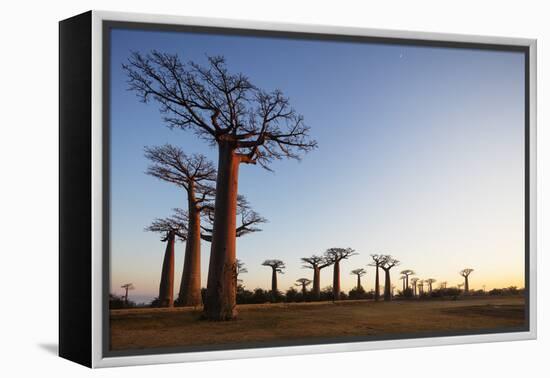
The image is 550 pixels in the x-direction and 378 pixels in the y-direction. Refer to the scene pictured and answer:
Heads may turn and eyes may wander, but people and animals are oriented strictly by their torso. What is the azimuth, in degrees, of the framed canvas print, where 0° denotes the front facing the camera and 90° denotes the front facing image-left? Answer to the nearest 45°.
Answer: approximately 315°
